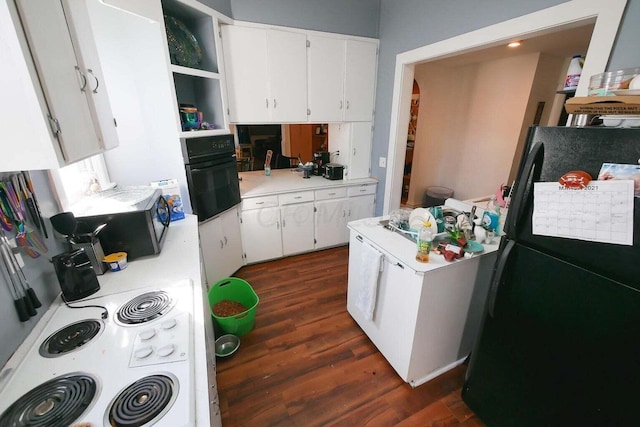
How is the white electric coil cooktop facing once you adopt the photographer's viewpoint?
facing to the right of the viewer

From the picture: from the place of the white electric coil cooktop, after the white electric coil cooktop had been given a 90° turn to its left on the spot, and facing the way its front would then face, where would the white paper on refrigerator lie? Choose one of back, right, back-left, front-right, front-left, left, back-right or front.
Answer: back-right

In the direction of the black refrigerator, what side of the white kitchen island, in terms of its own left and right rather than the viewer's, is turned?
left

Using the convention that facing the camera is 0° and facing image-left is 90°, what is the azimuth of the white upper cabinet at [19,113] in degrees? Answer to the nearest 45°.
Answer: approximately 270°

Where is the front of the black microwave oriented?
to the viewer's right

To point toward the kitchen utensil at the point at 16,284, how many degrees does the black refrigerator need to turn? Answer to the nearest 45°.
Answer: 0° — it already faces it

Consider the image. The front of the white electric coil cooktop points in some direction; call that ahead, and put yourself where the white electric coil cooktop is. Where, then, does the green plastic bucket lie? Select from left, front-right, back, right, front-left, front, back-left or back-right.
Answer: front-left

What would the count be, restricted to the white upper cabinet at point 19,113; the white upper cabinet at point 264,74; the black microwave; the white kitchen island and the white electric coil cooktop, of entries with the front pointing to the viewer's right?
3

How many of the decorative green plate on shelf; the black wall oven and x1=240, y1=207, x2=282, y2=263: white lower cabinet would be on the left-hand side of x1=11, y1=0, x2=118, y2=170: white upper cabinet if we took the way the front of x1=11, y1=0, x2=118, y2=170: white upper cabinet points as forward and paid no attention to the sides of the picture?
3

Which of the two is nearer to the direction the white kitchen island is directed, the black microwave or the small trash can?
the black microwave

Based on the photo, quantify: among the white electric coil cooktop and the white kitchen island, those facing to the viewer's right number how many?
1

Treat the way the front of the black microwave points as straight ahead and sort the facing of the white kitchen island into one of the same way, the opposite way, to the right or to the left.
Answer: the opposite way

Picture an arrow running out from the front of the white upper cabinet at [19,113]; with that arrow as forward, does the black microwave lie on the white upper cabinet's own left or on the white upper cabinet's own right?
on the white upper cabinet's own left

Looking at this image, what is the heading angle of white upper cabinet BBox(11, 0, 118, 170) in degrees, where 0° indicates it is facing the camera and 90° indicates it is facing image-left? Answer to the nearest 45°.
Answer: approximately 315°
